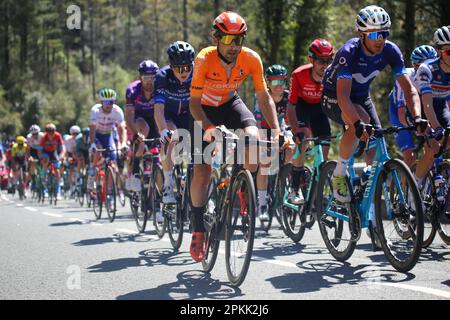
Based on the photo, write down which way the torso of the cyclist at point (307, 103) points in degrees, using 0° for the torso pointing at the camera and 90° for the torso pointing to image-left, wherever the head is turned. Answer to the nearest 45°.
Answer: approximately 315°

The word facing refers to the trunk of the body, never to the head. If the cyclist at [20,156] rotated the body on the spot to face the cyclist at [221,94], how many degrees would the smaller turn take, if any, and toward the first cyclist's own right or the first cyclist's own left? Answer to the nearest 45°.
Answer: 0° — they already face them

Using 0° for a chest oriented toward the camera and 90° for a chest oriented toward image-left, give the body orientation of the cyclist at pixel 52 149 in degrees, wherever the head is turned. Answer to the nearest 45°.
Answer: approximately 0°

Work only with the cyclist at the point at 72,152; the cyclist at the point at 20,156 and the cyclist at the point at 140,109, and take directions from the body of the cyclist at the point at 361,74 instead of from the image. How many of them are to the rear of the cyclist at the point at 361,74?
3

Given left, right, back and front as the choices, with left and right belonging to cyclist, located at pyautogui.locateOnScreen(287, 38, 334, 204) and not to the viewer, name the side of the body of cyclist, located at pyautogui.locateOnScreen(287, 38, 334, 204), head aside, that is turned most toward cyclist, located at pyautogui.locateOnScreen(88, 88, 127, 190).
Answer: back

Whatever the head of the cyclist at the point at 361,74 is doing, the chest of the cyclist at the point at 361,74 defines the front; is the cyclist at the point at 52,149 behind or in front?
behind

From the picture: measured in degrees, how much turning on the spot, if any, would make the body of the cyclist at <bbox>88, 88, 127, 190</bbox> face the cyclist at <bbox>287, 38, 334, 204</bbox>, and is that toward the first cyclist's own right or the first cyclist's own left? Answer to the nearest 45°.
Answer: approximately 45° to the first cyclist's own left

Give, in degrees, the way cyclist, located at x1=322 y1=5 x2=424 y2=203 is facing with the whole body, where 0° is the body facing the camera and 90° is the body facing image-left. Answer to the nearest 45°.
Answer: approximately 315°

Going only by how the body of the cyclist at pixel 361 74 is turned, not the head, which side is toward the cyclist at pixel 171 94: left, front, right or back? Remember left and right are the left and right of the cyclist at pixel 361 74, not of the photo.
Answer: back

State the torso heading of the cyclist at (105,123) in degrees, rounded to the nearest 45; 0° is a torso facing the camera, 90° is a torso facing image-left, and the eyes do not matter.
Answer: approximately 0°

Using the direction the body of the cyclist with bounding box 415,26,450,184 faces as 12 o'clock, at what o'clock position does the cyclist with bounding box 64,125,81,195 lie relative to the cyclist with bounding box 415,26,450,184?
the cyclist with bounding box 64,125,81,195 is roughly at 6 o'clock from the cyclist with bounding box 415,26,450,184.
